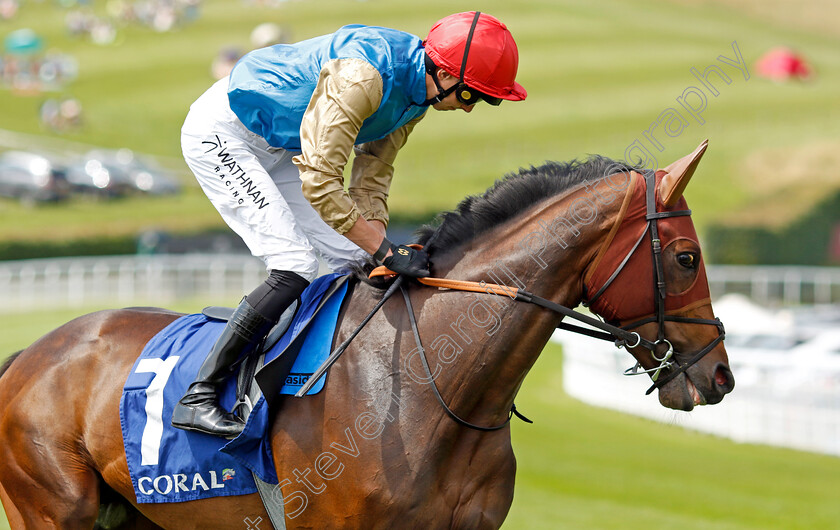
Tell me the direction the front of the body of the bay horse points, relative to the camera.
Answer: to the viewer's right

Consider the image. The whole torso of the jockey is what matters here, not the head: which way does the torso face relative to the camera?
to the viewer's right

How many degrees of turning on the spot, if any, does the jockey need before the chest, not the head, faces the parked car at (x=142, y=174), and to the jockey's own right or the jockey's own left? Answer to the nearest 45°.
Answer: approximately 90° to the jockey's own left

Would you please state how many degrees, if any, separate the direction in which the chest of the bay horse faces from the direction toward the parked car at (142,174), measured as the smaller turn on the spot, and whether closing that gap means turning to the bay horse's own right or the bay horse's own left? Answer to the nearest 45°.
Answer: approximately 90° to the bay horse's own left
